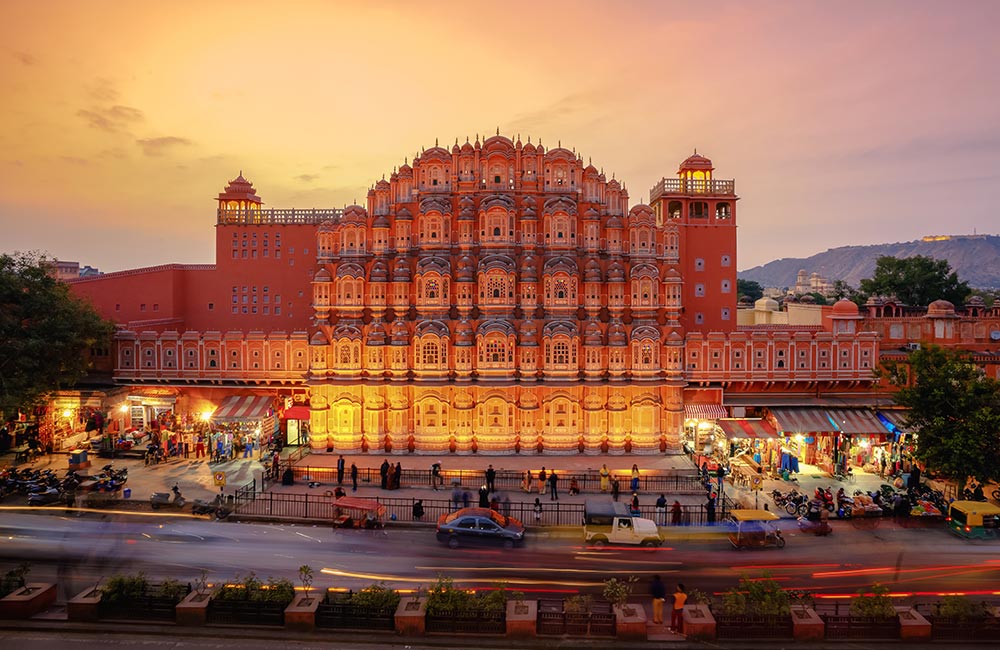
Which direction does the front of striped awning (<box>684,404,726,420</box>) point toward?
toward the camera

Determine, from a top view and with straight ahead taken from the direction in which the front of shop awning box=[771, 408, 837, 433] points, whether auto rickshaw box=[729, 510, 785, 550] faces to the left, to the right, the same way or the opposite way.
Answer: to the left

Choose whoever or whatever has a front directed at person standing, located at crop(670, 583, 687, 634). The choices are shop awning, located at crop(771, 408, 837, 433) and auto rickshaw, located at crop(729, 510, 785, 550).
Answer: the shop awning

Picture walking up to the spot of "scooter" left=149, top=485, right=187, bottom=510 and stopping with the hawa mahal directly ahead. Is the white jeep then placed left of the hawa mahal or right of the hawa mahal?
right

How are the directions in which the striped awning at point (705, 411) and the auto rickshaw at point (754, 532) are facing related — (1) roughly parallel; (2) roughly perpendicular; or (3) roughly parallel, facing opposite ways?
roughly perpendicular

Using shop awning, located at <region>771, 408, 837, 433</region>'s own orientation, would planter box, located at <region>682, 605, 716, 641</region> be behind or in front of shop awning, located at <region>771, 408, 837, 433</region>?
in front

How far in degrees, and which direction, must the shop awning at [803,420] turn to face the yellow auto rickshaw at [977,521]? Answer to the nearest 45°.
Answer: approximately 45° to its left

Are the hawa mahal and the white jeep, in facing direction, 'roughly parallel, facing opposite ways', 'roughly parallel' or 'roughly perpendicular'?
roughly perpendicular

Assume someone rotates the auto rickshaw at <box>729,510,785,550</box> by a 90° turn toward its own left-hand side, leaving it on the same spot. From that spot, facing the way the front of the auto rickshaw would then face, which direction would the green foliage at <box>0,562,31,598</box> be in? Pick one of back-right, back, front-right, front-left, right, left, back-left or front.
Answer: back-left

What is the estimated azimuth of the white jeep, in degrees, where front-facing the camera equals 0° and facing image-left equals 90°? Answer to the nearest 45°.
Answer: approximately 270°

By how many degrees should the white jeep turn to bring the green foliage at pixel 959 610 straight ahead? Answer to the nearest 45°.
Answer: approximately 45° to its right

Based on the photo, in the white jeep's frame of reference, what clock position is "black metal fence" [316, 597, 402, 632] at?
The black metal fence is roughly at 4 o'clock from the white jeep.

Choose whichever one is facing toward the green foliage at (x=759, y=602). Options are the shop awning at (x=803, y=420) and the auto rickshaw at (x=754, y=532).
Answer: the shop awning

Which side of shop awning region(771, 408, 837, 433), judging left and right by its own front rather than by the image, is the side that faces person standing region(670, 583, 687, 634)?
front

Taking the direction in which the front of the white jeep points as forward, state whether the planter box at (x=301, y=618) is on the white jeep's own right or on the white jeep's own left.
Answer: on the white jeep's own right

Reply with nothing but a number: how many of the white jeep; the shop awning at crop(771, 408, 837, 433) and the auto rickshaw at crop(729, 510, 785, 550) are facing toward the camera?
1

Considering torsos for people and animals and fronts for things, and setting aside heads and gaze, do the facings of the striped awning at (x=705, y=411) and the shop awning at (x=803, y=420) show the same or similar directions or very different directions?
same or similar directions

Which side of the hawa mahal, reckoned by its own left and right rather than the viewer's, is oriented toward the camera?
front

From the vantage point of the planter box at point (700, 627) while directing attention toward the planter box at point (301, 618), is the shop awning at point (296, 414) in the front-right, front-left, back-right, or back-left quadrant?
front-right

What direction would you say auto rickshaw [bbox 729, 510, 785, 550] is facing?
to the viewer's right

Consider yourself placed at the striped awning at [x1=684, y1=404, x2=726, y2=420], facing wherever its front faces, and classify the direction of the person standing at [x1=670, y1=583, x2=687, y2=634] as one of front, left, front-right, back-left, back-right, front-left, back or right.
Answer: front

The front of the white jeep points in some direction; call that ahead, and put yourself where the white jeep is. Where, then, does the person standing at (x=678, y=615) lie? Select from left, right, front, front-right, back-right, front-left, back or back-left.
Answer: right

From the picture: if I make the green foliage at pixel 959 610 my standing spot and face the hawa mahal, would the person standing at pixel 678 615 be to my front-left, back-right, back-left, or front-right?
front-left
